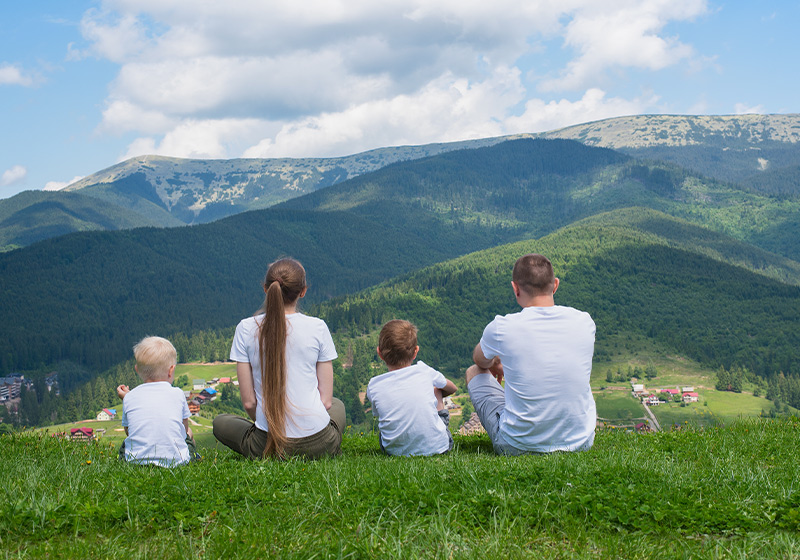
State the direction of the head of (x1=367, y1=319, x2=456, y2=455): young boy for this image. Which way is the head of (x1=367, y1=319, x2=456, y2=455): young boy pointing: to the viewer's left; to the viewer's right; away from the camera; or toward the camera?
away from the camera

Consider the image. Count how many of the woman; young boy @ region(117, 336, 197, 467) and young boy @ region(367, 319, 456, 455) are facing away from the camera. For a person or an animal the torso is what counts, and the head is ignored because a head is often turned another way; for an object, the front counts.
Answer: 3

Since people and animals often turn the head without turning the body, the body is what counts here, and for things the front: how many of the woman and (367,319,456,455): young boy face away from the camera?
2

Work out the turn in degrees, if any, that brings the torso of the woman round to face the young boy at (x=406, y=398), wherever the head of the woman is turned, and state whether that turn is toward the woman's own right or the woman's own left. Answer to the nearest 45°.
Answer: approximately 90° to the woman's own right

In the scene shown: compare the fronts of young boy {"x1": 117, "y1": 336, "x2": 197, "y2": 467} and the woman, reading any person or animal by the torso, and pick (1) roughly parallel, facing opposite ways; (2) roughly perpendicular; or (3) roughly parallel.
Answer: roughly parallel

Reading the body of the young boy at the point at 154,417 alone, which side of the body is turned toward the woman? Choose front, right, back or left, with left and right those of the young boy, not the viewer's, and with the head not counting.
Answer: right

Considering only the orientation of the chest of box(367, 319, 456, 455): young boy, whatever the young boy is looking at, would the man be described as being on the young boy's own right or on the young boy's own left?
on the young boy's own right

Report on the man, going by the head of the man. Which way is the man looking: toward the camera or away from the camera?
away from the camera

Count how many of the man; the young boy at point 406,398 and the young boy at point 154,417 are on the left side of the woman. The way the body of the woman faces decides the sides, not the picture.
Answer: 1

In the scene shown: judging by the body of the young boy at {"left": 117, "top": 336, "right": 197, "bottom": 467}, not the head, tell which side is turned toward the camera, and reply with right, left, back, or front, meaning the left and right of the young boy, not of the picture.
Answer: back

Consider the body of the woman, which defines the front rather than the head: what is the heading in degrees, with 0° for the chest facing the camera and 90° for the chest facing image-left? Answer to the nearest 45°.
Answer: approximately 180°

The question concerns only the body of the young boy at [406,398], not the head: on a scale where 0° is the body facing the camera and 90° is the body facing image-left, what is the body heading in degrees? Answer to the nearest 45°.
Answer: approximately 180°

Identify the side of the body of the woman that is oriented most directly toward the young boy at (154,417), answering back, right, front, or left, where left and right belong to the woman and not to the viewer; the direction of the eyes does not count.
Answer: left
